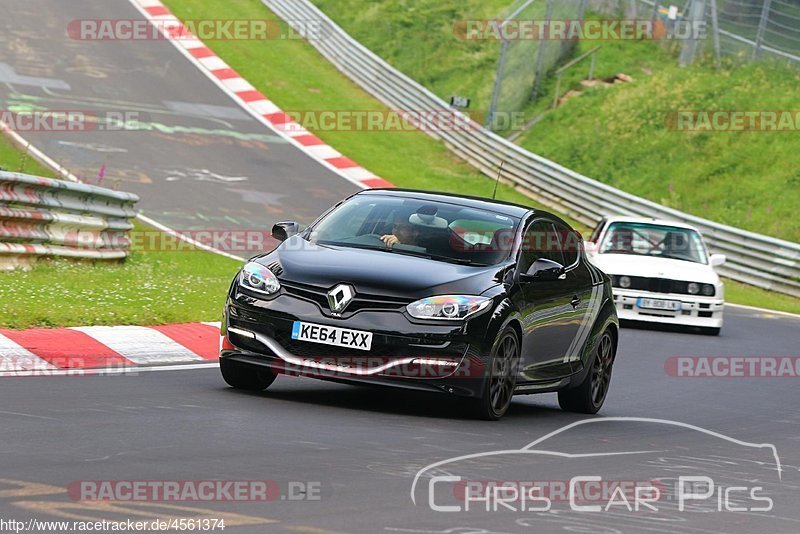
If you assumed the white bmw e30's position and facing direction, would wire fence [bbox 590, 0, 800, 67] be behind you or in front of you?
behind

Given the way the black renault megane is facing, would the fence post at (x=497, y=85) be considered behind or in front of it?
behind

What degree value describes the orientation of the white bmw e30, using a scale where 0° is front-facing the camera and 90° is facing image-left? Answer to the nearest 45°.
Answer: approximately 0°

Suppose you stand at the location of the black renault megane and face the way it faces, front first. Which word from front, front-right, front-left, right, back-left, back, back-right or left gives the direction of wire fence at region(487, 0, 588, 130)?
back-right

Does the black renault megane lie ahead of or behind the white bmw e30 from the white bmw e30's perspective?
ahead

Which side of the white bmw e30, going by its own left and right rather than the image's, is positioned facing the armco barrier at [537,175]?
back

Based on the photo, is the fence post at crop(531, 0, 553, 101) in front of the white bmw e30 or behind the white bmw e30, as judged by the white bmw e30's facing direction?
behind

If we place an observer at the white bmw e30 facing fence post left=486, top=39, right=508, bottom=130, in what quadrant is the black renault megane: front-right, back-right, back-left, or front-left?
back-left

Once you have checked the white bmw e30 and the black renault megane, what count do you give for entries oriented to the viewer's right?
0
